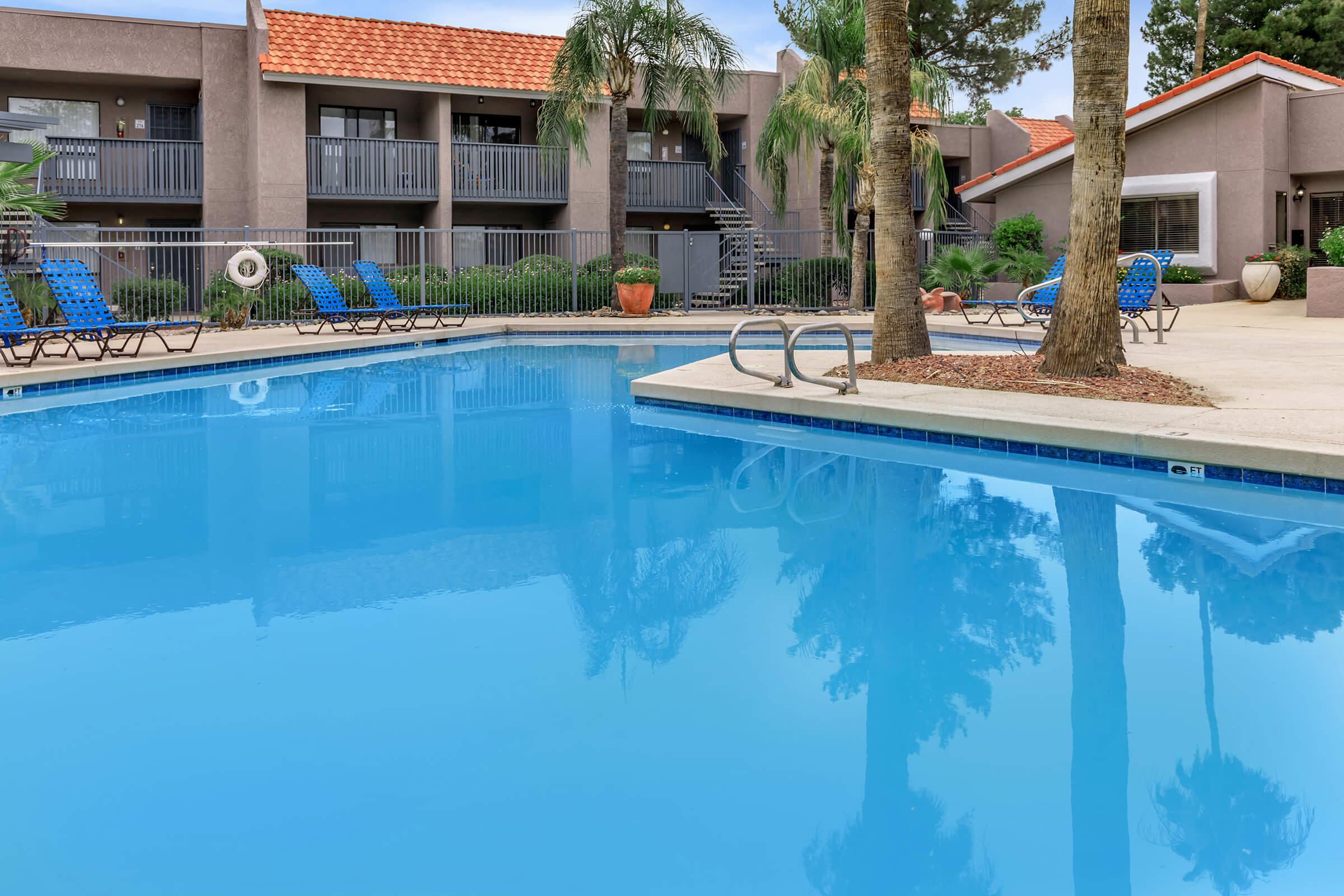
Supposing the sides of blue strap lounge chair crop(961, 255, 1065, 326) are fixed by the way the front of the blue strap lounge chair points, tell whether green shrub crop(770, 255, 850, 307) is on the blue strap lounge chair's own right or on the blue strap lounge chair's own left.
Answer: on the blue strap lounge chair's own right

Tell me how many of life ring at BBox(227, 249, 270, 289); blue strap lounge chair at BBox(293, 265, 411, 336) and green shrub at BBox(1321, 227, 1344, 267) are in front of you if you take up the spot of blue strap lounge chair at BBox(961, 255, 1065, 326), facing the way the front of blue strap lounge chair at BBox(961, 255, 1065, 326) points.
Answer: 2

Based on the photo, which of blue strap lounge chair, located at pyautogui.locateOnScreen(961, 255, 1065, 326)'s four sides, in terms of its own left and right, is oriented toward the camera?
left

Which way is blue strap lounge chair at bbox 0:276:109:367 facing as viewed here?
to the viewer's right

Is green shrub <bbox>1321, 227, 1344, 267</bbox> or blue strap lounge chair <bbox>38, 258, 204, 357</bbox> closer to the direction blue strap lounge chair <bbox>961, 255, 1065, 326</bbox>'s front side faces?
the blue strap lounge chair

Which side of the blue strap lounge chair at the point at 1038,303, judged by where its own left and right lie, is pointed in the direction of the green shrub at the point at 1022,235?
right

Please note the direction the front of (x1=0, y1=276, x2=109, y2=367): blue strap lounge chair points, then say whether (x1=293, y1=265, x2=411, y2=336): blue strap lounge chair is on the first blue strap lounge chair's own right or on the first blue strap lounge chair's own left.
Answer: on the first blue strap lounge chair's own left

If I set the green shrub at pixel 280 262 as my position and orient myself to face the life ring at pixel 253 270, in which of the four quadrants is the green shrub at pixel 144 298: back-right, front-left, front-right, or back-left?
front-right

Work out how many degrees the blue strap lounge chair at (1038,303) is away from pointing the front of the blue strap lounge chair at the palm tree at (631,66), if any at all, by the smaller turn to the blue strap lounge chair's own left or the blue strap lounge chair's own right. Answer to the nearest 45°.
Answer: approximately 45° to the blue strap lounge chair's own right

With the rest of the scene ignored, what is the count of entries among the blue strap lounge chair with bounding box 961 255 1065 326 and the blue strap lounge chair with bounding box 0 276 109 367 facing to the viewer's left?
1
